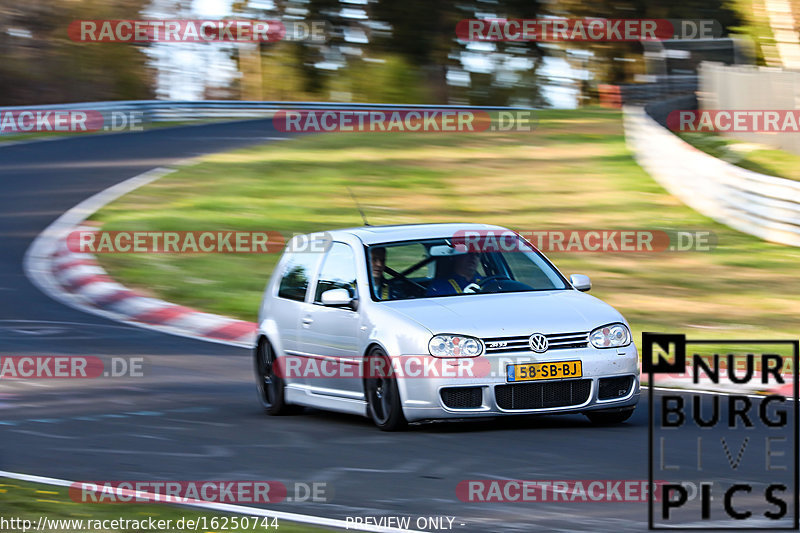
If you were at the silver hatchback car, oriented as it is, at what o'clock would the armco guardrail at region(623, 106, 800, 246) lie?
The armco guardrail is roughly at 8 o'clock from the silver hatchback car.

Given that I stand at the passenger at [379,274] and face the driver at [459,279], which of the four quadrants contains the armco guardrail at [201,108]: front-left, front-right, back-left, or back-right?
front-left

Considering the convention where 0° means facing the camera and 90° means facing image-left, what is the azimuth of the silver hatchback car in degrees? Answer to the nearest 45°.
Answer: approximately 315°

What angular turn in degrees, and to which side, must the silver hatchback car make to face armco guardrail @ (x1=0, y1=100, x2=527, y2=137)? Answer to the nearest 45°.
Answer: approximately 135° to its left
